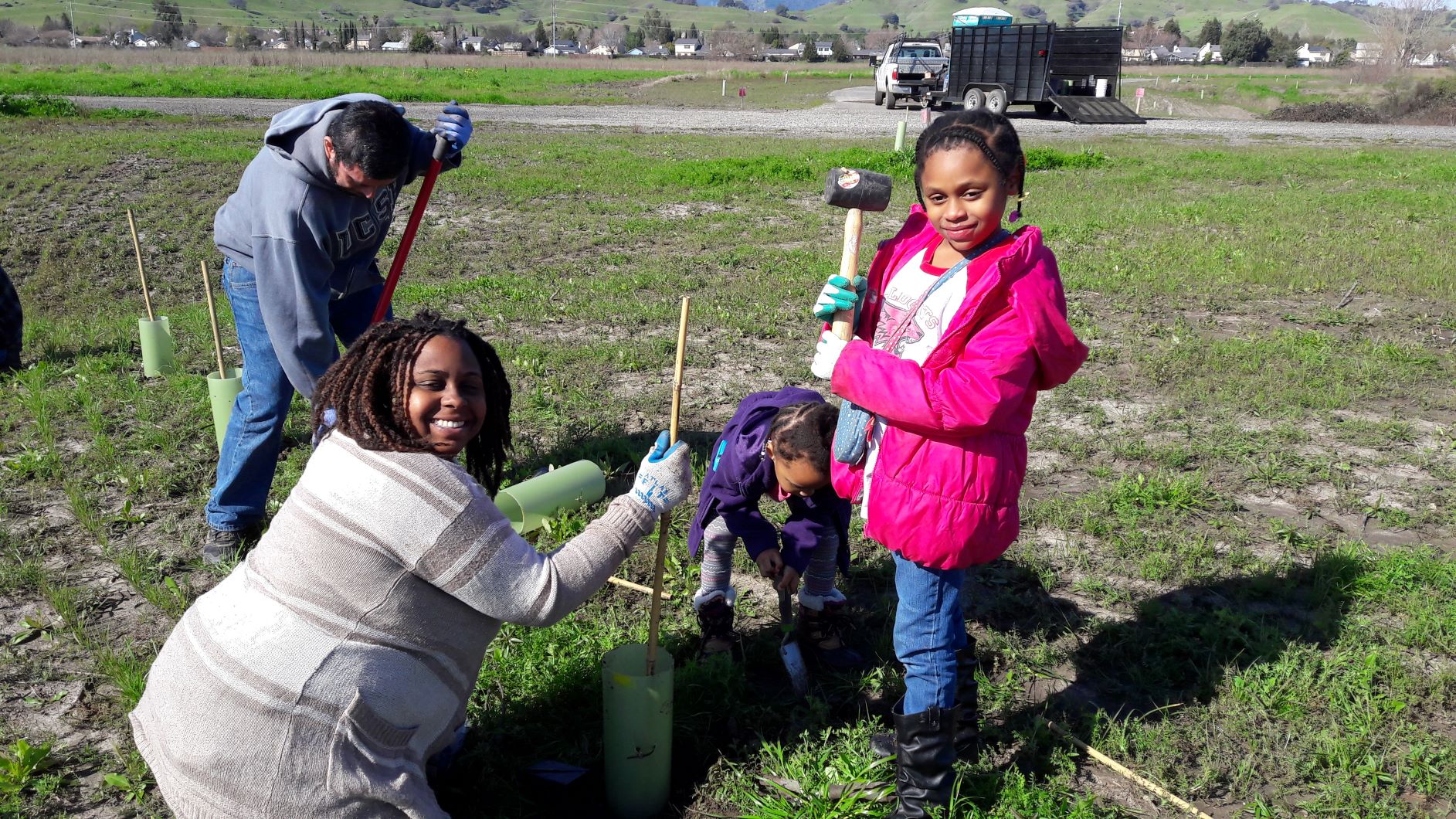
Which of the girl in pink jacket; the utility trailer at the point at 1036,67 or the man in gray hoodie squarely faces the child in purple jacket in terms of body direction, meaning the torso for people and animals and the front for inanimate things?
the man in gray hoodie

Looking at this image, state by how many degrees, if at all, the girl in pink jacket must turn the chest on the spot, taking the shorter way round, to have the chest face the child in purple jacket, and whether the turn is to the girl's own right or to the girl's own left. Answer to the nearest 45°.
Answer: approximately 90° to the girl's own right

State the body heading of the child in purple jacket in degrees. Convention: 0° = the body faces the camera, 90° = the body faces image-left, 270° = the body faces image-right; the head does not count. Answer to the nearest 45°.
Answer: approximately 315°

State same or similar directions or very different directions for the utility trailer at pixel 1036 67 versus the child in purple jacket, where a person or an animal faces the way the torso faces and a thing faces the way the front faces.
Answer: very different directions

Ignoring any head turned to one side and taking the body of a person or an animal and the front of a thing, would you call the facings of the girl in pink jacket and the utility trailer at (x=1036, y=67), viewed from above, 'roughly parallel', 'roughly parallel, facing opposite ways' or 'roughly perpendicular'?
roughly perpendicular

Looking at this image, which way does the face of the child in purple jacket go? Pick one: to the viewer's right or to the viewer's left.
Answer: to the viewer's right

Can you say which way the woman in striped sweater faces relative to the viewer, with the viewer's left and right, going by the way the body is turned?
facing to the right of the viewer

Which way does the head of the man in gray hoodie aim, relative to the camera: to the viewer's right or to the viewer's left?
to the viewer's right

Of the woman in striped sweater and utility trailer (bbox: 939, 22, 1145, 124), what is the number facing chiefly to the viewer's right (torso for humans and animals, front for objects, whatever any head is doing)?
1

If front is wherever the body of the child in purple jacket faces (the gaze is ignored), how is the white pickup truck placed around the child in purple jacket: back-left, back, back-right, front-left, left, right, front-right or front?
back-left
